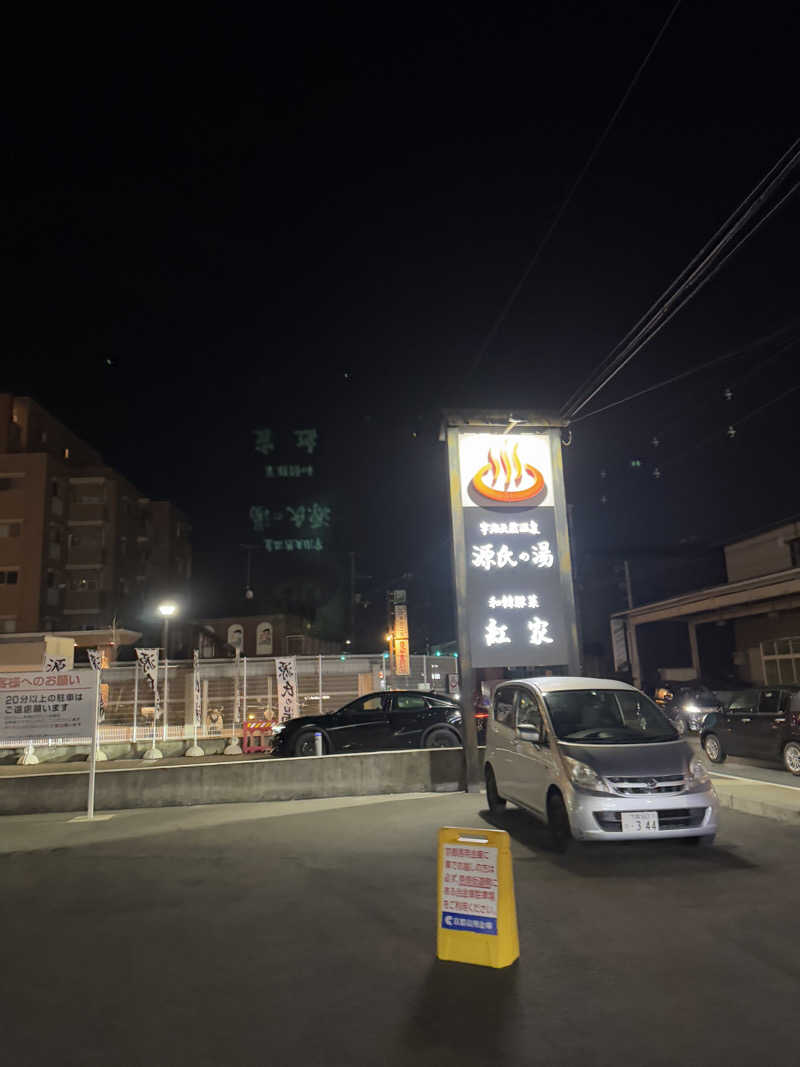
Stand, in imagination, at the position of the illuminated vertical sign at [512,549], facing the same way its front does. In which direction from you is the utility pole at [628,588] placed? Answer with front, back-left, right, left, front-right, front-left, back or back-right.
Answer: back

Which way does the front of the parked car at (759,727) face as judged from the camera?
facing away from the viewer and to the left of the viewer

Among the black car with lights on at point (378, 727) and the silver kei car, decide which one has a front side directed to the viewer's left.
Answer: the black car with lights on

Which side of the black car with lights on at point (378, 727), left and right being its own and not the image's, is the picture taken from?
left

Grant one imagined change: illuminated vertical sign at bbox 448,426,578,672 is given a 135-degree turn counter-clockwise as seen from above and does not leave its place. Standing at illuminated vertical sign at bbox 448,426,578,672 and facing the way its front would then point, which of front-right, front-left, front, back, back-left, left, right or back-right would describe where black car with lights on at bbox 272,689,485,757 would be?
left

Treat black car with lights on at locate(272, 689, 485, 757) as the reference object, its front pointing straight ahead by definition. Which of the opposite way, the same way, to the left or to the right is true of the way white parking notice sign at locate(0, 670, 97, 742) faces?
to the left

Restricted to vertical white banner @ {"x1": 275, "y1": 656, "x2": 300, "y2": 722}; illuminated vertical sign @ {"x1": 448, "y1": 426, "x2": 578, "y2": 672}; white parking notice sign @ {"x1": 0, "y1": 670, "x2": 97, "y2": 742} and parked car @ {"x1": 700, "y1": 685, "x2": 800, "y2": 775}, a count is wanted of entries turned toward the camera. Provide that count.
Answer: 3

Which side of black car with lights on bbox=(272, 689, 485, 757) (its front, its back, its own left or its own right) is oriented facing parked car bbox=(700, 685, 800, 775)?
back

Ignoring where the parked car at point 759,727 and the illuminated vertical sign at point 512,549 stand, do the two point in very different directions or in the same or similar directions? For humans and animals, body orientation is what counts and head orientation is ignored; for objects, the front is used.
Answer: very different directions

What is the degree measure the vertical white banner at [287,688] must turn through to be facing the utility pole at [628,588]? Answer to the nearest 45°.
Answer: approximately 135° to its left

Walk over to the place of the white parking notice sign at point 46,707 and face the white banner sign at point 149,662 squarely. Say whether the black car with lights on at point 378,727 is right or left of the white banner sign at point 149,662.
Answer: right
